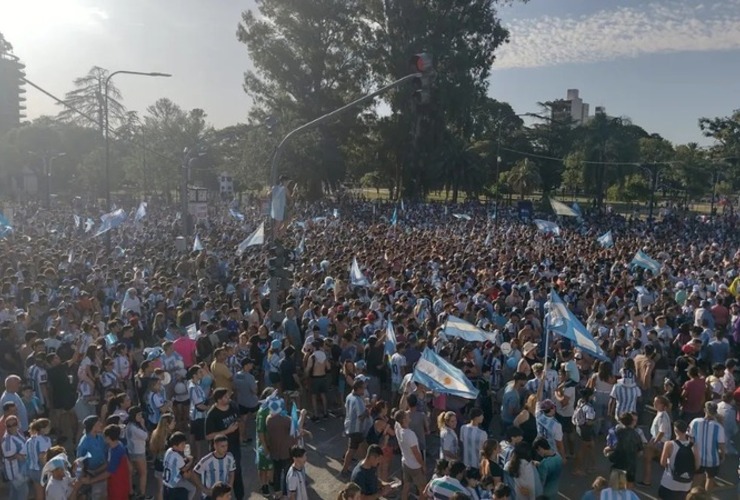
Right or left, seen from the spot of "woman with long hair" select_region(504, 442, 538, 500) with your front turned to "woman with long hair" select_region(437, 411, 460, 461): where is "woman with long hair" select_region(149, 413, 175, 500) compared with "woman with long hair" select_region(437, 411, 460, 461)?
left

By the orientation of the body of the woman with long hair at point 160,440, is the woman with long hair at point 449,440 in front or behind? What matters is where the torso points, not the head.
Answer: in front

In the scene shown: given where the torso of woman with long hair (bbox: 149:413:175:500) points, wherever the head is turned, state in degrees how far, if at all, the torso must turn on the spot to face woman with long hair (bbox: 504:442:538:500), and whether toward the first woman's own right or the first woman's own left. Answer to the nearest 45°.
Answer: approximately 45° to the first woman's own right
